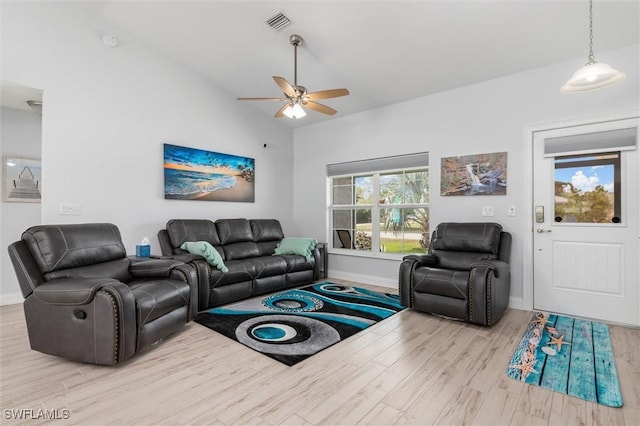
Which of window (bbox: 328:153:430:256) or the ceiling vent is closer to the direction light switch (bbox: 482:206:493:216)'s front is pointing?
the ceiling vent

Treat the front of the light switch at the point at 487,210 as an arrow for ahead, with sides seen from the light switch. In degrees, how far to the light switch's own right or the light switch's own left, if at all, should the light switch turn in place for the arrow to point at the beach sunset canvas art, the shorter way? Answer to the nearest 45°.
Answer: approximately 90° to the light switch's own right

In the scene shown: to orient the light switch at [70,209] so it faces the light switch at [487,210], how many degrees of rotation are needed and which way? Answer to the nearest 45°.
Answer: approximately 45° to its left

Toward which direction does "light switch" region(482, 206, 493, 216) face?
toward the camera

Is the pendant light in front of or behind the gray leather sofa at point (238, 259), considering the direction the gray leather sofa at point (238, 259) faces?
in front

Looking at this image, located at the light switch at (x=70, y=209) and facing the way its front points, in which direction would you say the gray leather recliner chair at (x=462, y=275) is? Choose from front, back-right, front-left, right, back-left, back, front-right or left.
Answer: front-left

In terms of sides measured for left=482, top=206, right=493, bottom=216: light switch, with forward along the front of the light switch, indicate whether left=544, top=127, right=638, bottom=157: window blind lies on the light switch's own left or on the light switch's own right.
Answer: on the light switch's own left

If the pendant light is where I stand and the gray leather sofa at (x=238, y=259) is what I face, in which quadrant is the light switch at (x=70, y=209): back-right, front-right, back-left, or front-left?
front-left

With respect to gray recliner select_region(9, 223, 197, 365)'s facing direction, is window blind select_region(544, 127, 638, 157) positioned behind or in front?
in front

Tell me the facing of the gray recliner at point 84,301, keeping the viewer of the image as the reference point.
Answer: facing the viewer and to the right of the viewer

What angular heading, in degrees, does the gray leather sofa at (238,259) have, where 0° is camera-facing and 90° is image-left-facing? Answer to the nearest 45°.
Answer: approximately 315°

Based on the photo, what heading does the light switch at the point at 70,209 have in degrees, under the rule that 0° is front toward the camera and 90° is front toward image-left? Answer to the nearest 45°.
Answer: approximately 0°

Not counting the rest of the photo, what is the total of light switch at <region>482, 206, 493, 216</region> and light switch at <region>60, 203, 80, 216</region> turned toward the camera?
2

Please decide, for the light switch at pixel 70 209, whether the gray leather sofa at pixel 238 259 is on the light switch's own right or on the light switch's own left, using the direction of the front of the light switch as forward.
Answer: on the light switch's own left
